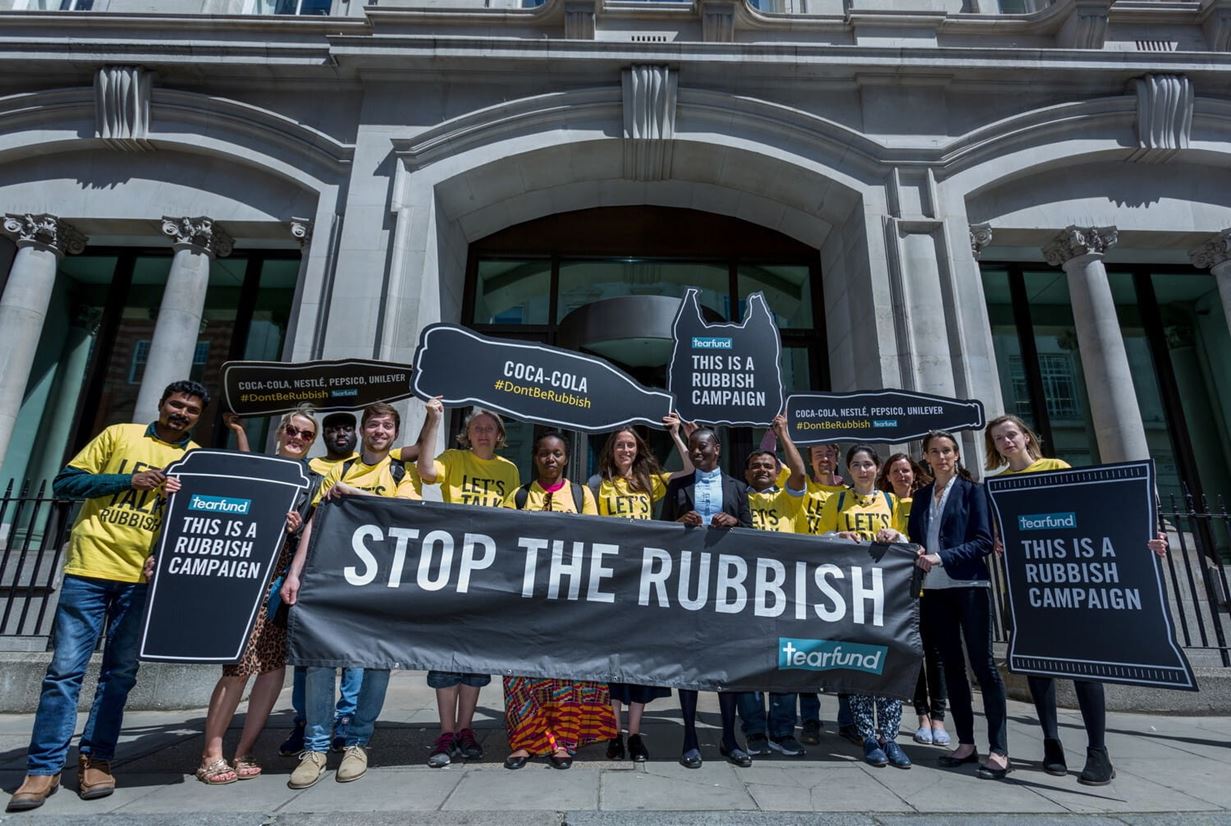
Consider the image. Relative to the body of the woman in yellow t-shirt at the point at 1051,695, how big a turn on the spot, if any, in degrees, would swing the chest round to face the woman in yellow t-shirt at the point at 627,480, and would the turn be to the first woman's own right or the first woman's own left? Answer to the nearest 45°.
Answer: approximately 45° to the first woman's own right

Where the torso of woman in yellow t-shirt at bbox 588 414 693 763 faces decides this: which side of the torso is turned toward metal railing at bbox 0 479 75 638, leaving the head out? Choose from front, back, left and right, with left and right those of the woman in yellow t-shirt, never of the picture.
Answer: right
